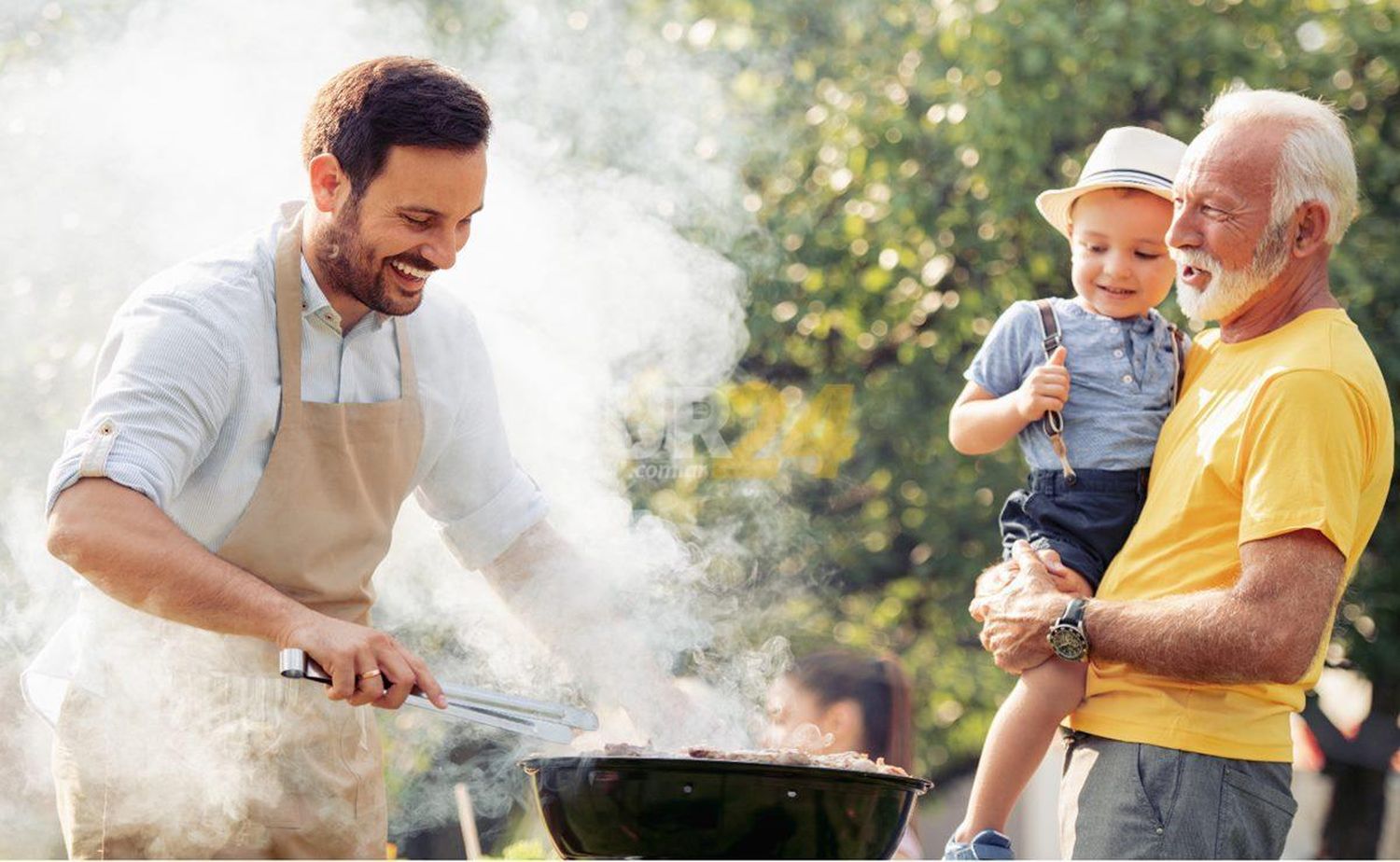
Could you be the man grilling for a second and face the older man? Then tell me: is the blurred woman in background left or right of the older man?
left

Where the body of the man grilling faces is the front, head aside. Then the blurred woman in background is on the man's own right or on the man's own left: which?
on the man's own left

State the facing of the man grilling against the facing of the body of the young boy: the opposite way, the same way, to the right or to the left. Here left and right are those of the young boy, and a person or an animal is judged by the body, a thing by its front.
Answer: to the left

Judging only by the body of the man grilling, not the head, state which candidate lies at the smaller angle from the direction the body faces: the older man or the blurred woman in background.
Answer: the older man

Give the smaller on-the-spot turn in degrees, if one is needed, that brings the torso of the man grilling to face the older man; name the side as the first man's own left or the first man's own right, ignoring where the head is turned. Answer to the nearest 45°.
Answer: approximately 45° to the first man's own left

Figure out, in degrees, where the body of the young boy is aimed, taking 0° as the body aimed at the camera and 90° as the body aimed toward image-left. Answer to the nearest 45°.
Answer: approximately 0°
